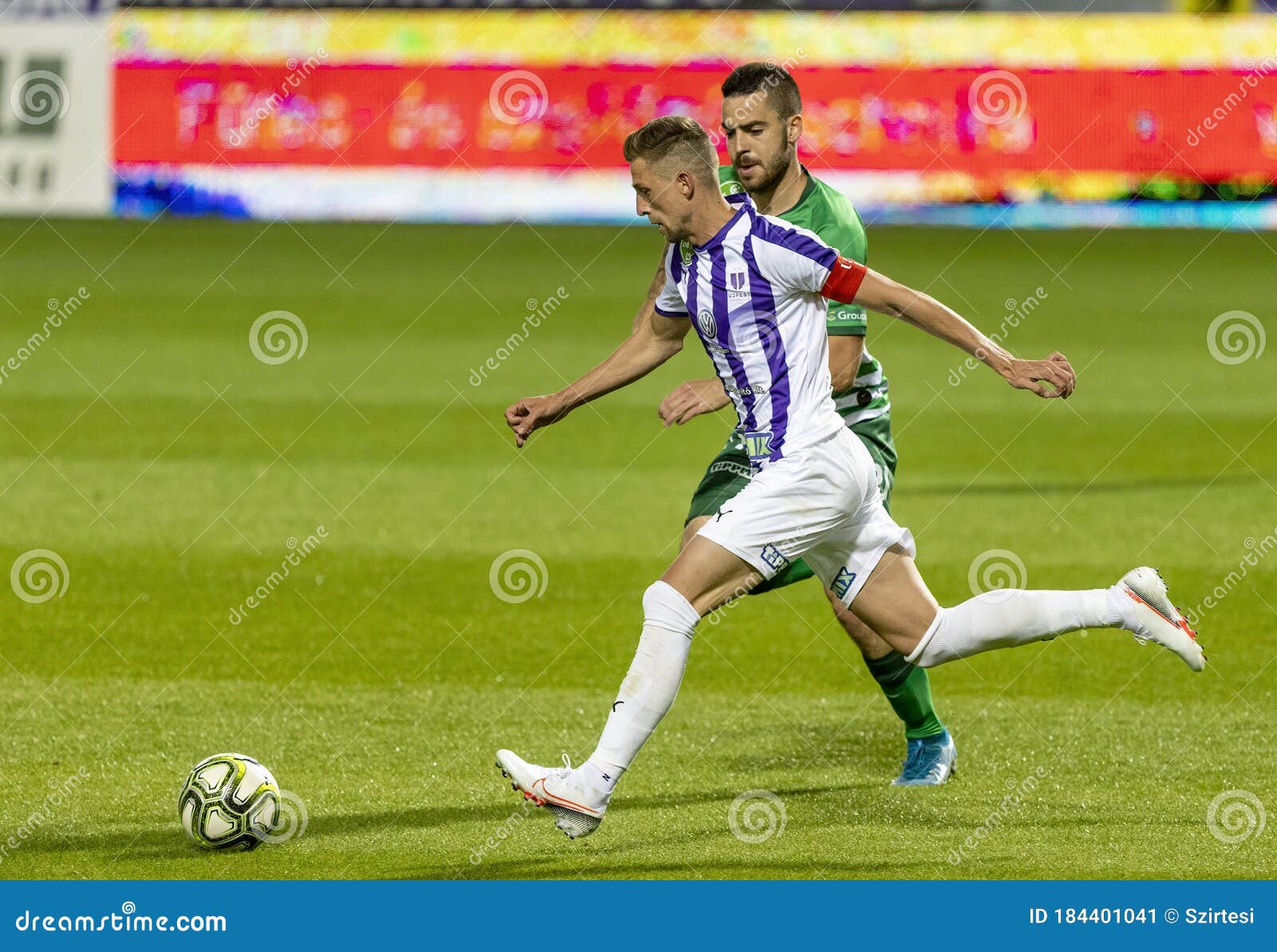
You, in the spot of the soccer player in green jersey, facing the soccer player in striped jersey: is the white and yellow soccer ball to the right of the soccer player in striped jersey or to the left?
right

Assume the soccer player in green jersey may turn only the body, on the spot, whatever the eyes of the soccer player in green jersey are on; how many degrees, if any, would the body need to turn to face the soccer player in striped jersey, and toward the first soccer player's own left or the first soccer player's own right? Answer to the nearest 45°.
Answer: approximately 45° to the first soccer player's own left

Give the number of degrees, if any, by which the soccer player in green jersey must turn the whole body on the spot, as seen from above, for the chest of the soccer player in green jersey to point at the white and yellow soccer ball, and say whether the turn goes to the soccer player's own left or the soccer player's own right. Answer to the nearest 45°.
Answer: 0° — they already face it

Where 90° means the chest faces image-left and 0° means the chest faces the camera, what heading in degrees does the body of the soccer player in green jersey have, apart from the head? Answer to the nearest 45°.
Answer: approximately 45°
